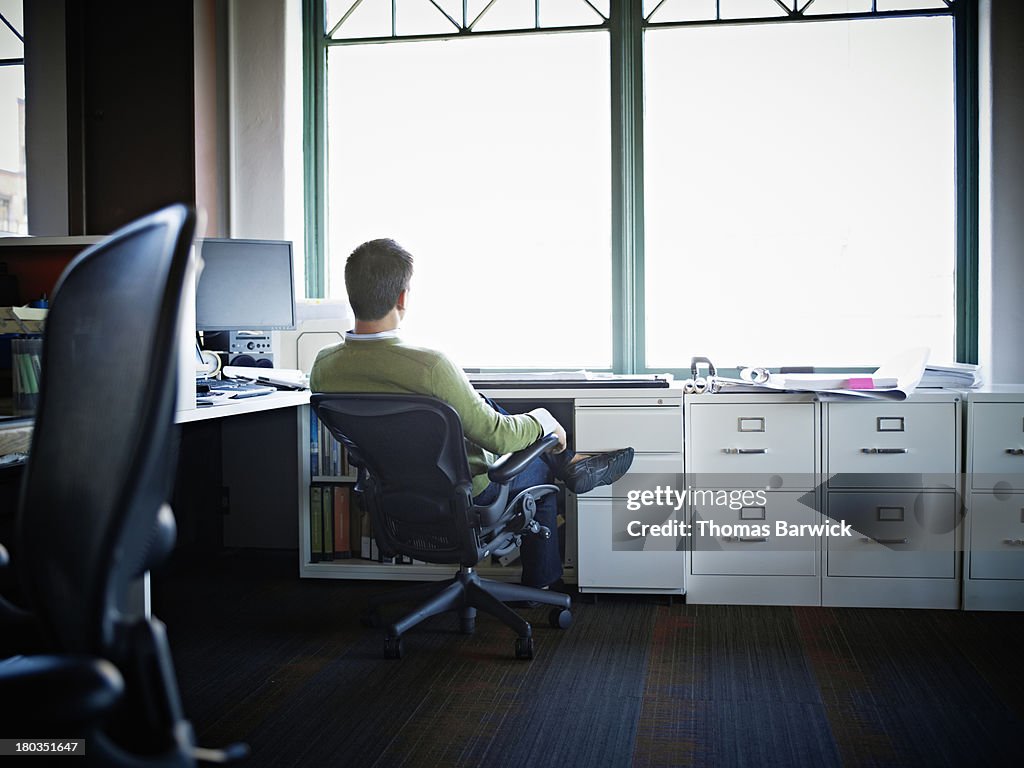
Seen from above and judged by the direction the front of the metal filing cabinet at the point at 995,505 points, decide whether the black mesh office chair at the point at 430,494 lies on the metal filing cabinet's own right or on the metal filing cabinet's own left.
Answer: on the metal filing cabinet's own right

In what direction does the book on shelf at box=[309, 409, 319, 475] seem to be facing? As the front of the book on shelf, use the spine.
toward the camera

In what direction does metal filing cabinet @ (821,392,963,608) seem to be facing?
toward the camera

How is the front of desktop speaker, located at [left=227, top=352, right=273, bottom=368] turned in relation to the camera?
facing the viewer

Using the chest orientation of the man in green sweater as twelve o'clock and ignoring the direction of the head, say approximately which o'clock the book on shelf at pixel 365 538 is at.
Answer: The book on shelf is roughly at 10 o'clock from the man in green sweater.

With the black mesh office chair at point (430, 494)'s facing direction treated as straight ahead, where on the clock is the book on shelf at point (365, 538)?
The book on shelf is roughly at 10 o'clock from the black mesh office chair.

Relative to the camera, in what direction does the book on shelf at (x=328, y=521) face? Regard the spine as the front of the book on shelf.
facing the viewer

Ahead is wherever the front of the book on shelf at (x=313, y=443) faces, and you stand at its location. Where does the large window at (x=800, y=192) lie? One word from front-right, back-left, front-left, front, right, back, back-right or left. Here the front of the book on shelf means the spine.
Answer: left

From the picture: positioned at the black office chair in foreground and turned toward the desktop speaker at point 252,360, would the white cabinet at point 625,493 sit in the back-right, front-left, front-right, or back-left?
front-right

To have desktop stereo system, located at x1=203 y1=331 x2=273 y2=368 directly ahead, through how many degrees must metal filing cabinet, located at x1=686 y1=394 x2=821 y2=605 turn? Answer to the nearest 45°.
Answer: approximately 90° to its right

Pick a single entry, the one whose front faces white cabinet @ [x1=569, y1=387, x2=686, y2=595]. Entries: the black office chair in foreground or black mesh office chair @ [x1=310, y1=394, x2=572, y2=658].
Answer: the black mesh office chair

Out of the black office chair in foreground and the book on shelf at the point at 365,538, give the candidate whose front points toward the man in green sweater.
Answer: the book on shelf

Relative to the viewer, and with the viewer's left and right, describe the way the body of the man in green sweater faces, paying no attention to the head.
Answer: facing away from the viewer and to the right of the viewer

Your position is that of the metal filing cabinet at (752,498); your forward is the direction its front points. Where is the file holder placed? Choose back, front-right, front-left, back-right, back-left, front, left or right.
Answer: front-right

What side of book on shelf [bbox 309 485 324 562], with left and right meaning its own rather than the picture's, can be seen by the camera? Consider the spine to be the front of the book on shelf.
front

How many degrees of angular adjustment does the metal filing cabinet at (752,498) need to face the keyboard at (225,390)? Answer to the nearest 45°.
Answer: approximately 45° to its right
